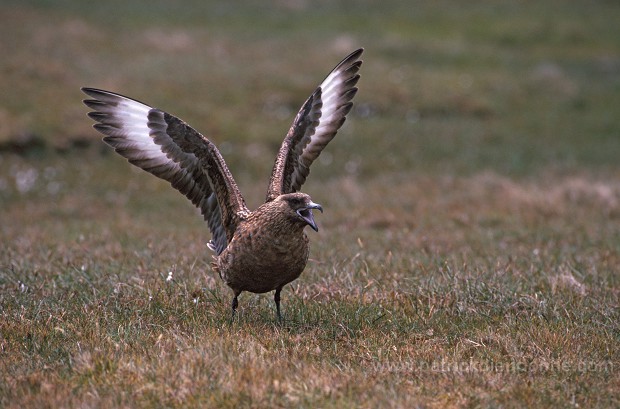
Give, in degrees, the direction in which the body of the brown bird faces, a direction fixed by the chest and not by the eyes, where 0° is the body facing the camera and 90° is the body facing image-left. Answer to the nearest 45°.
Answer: approximately 315°
